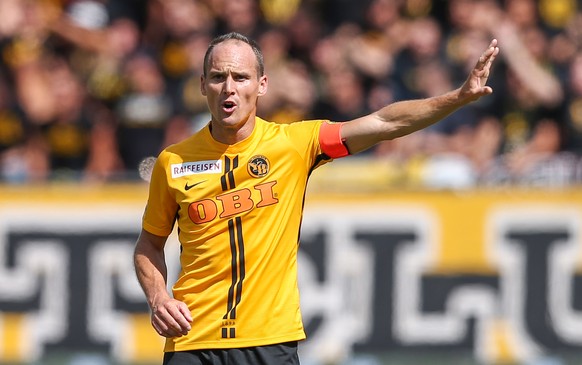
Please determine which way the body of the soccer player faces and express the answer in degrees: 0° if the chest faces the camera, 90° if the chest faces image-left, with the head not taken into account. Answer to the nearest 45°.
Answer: approximately 0°
